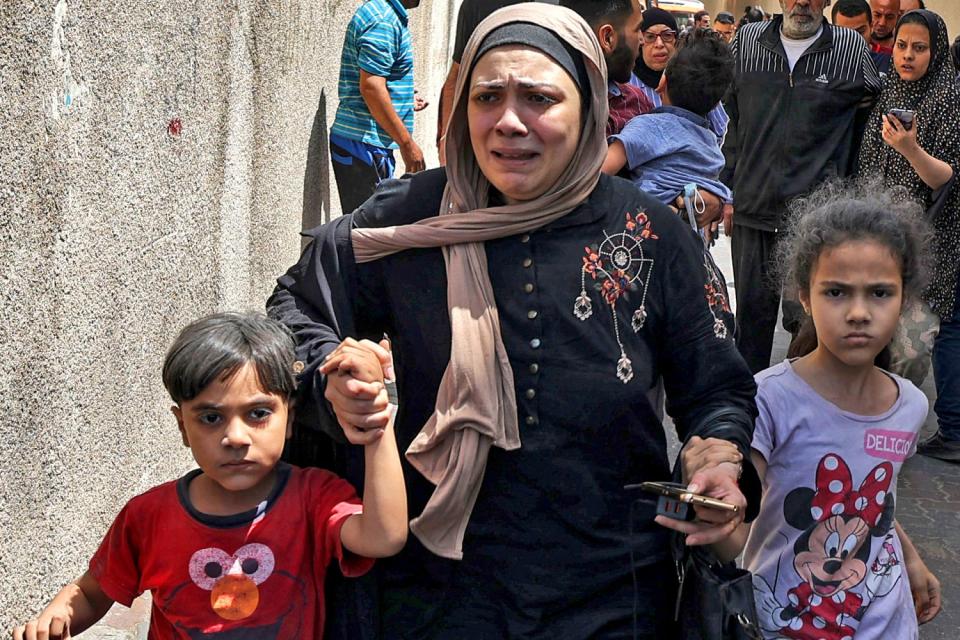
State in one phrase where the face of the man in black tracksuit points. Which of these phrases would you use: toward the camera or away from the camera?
toward the camera

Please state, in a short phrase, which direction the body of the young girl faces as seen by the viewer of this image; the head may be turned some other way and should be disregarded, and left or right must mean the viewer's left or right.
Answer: facing the viewer

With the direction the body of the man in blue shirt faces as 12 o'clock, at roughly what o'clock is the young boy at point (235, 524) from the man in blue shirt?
The young boy is roughly at 3 o'clock from the man in blue shirt.

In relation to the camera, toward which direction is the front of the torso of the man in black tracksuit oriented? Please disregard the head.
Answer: toward the camera

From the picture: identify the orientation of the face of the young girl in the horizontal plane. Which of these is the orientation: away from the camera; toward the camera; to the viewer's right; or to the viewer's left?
toward the camera

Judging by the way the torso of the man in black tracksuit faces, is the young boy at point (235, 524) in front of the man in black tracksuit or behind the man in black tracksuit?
in front

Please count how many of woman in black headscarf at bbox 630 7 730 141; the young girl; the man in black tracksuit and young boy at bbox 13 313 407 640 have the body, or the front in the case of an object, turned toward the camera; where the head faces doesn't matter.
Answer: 4

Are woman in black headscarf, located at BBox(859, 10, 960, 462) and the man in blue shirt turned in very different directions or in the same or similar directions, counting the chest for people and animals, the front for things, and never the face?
very different directions

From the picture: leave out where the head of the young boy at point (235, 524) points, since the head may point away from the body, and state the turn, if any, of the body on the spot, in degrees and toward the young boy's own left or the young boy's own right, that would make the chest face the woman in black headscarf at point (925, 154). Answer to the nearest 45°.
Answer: approximately 135° to the young boy's own left

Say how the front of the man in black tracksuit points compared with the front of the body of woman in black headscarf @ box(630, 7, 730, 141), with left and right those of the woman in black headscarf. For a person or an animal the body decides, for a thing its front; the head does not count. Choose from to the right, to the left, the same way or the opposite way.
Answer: the same way

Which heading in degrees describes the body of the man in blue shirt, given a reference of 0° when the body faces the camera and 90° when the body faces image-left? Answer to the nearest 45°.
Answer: approximately 270°

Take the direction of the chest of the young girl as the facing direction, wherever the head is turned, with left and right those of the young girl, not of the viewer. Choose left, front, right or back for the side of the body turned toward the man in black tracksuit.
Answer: back

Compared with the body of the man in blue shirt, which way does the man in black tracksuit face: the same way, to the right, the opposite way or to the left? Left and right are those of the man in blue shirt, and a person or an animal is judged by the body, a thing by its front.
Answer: to the right

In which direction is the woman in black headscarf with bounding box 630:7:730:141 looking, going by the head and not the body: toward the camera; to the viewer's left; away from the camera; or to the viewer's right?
toward the camera

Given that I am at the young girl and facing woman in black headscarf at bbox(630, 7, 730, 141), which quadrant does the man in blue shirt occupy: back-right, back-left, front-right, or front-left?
front-left

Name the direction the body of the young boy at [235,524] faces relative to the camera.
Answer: toward the camera
